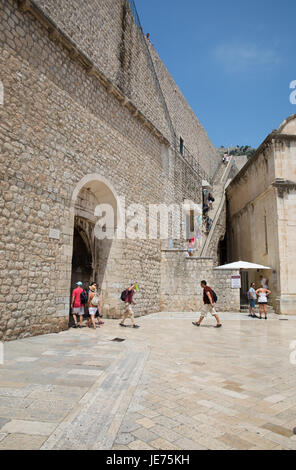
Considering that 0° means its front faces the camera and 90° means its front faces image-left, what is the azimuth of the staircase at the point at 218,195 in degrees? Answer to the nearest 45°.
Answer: approximately 45°

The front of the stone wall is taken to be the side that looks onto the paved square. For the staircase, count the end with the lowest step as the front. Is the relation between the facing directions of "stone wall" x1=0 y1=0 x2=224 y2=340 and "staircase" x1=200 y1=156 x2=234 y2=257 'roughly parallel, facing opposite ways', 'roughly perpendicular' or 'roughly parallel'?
roughly perpendicular

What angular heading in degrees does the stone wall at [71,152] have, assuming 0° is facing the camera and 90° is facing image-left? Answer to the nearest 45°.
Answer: approximately 315°

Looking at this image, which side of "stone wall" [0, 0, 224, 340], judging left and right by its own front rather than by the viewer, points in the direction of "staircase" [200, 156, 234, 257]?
left
